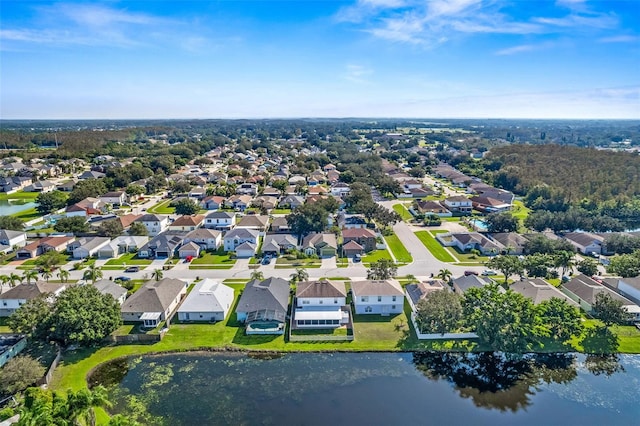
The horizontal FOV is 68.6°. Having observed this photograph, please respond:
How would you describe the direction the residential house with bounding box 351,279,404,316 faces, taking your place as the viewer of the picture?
facing away from the viewer

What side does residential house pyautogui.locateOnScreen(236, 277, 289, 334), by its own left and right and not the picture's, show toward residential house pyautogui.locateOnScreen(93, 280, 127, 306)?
left

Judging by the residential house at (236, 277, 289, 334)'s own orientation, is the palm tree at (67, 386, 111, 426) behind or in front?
behind

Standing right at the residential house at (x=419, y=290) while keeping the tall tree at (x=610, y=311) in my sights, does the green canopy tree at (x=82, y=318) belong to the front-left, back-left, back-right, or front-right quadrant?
back-right

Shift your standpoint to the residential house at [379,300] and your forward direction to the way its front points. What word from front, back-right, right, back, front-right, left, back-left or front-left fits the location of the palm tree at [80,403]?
back-left

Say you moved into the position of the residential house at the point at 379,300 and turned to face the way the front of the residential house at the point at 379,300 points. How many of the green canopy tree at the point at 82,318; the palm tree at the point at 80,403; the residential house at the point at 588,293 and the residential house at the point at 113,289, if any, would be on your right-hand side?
1

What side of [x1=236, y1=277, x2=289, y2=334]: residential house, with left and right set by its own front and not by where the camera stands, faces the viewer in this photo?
back

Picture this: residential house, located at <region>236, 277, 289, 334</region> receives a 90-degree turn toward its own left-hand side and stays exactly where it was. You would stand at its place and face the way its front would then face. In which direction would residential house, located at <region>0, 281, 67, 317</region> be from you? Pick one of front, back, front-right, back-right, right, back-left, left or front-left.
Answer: front

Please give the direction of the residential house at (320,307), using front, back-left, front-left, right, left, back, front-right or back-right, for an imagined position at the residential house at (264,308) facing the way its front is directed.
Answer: right

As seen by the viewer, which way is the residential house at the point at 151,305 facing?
away from the camera

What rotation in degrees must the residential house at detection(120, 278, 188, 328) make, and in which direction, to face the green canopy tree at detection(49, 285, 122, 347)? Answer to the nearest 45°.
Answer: approximately 135° to its left

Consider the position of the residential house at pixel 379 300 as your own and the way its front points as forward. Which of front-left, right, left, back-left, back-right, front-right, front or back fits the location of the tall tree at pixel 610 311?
right

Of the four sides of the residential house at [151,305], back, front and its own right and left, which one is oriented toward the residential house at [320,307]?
right

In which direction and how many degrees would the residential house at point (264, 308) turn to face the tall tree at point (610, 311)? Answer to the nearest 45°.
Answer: approximately 90° to its right
